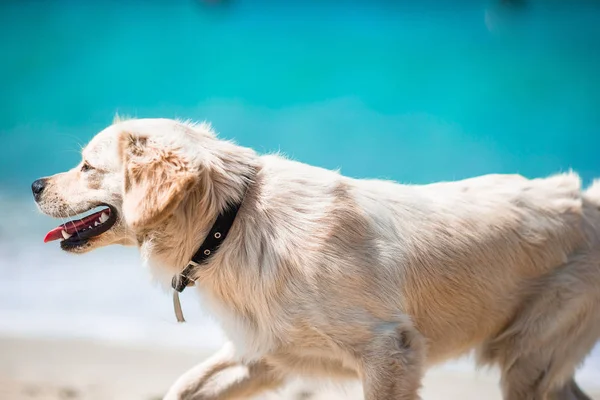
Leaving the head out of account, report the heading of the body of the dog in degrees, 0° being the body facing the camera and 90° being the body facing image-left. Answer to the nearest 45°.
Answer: approximately 90°
